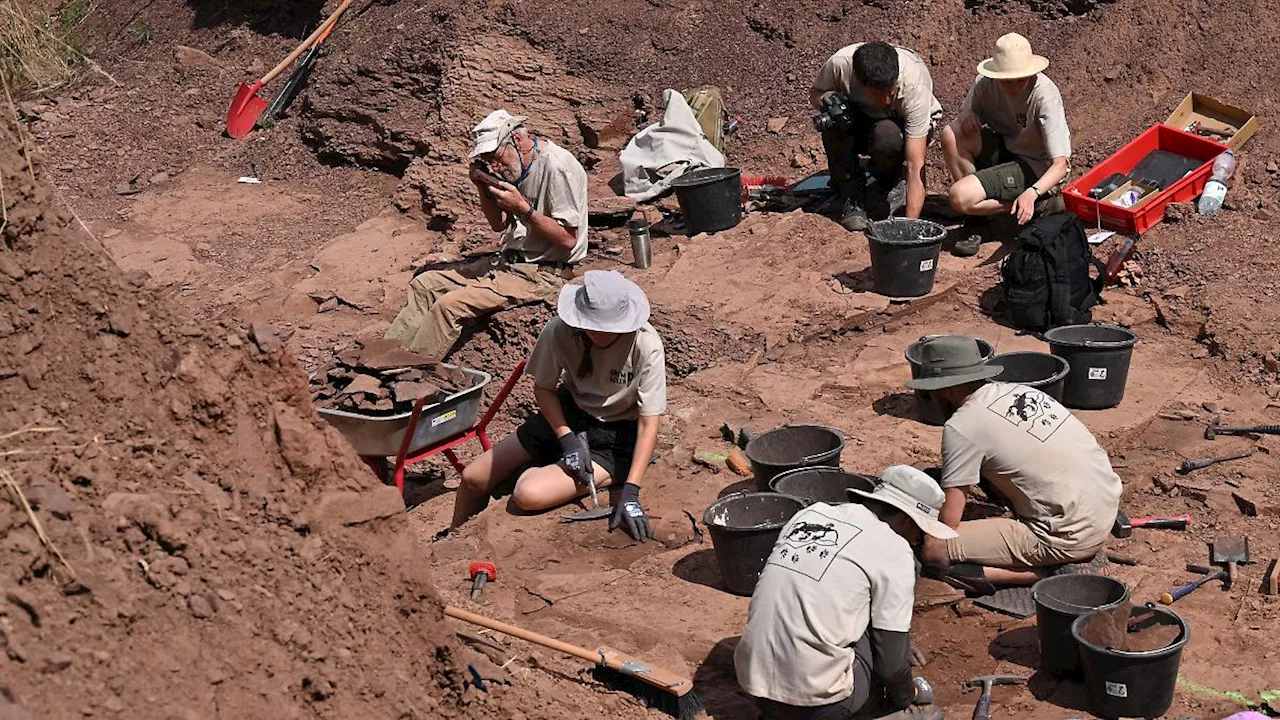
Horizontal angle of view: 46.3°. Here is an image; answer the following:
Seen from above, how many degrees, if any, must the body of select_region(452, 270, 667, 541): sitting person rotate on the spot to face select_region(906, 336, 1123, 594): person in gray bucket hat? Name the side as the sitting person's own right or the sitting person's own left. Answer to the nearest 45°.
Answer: approximately 45° to the sitting person's own left

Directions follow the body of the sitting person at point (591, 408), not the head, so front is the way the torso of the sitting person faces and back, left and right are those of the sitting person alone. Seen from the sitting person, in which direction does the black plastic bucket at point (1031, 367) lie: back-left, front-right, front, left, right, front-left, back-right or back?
left

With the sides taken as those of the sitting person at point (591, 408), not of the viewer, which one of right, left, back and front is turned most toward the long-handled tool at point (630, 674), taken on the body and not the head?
front

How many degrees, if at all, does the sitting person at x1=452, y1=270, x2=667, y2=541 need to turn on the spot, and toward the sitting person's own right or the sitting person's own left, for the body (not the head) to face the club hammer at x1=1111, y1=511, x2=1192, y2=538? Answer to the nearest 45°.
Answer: approximately 90° to the sitting person's own left

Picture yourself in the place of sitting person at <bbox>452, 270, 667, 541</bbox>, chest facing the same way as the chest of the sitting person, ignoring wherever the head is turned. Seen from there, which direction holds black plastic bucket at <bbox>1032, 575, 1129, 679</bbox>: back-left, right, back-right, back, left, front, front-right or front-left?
front-left

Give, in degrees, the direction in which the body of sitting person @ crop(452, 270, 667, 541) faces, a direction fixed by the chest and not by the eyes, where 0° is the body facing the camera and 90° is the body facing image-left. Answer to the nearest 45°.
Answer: approximately 0°

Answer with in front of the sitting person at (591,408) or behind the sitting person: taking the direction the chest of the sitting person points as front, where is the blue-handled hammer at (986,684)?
in front

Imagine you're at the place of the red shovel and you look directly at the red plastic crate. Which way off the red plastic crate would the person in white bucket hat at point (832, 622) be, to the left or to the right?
right

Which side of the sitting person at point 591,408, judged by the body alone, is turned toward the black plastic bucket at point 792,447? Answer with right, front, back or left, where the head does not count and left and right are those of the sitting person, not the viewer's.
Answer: left

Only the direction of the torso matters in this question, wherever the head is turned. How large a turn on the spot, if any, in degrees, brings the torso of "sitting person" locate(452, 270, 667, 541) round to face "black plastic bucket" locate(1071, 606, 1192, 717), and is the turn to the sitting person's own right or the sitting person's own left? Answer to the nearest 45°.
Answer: approximately 45° to the sitting person's own left

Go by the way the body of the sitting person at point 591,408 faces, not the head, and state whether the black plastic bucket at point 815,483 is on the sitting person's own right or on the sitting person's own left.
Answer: on the sitting person's own left

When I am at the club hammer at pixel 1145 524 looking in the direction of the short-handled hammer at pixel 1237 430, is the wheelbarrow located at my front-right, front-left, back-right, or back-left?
back-left

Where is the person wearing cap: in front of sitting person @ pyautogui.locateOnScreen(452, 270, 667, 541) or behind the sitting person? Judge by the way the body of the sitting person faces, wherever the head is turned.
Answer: behind

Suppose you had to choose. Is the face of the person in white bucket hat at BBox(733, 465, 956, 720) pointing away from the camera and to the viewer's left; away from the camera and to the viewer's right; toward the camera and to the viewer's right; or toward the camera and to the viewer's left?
away from the camera and to the viewer's right
